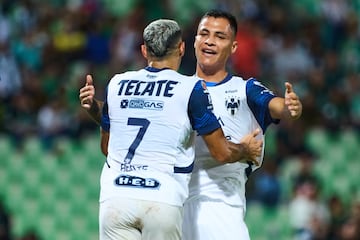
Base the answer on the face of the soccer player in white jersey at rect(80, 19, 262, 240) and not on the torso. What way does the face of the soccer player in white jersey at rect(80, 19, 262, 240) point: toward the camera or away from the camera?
away from the camera

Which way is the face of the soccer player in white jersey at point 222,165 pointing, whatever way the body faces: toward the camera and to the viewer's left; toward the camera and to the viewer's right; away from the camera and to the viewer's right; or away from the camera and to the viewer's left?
toward the camera and to the viewer's left

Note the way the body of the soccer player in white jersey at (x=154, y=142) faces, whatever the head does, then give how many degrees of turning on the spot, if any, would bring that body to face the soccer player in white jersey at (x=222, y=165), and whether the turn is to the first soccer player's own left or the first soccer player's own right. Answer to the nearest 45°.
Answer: approximately 45° to the first soccer player's own right

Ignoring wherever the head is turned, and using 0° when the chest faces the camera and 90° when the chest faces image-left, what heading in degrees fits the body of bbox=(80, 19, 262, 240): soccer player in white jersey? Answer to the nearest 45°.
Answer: approximately 180°
